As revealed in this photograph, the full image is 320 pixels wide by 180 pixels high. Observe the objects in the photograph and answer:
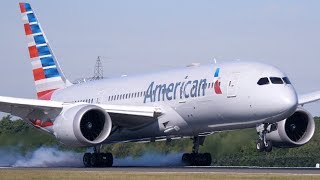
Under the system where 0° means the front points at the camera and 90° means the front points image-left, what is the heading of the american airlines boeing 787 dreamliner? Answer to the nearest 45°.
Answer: approximately 315°
